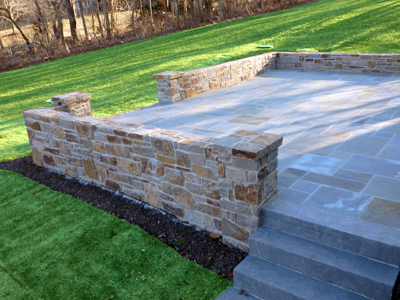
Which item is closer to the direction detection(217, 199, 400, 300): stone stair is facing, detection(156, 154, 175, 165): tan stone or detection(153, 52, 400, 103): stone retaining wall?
the tan stone

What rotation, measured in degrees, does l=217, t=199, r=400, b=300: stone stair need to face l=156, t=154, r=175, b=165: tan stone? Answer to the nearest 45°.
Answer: approximately 90° to its right

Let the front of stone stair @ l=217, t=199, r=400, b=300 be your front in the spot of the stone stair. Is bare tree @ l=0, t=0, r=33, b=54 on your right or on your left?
on your right

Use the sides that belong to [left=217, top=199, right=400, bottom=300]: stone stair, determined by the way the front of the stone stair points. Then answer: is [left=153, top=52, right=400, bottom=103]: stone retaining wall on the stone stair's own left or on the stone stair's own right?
on the stone stair's own right

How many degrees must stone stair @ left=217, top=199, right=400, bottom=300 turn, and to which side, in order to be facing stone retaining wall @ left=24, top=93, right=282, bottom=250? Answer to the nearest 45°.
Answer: approximately 90° to its right
